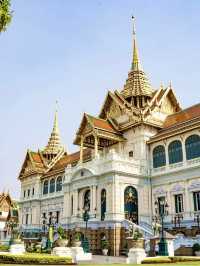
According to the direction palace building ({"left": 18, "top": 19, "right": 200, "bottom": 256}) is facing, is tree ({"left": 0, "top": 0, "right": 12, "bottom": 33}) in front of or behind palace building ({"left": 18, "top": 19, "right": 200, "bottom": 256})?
in front

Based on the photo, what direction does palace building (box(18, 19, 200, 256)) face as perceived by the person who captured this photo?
facing the viewer and to the left of the viewer

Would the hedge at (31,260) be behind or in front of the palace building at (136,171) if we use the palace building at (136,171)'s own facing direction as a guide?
in front

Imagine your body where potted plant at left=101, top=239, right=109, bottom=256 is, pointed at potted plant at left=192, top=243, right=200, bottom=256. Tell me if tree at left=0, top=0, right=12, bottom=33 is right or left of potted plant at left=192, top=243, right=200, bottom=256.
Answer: right

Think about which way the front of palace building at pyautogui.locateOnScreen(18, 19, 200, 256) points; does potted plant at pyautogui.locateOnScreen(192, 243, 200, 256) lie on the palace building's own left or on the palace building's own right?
on the palace building's own left

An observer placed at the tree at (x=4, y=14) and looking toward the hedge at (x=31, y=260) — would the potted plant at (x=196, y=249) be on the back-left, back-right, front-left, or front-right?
front-right
